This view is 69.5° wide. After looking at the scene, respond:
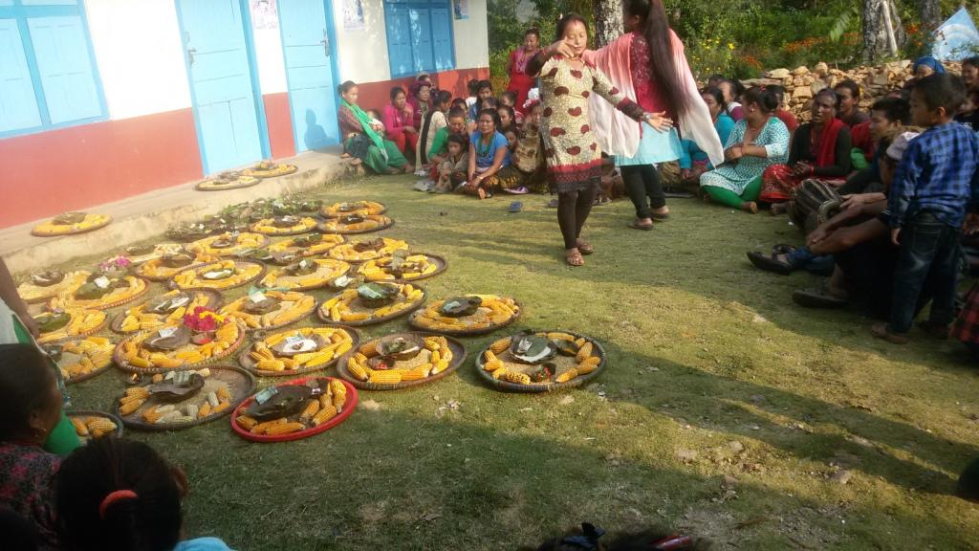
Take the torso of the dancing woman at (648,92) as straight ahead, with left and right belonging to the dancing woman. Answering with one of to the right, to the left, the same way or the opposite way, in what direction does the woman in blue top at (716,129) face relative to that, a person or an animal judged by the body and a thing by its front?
to the left

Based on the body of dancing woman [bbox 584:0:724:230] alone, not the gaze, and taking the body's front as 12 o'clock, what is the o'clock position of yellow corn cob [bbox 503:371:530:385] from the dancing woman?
The yellow corn cob is roughly at 8 o'clock from the dancing woman.

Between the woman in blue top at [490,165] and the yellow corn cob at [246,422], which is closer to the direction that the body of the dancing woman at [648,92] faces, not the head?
the woman in blue top

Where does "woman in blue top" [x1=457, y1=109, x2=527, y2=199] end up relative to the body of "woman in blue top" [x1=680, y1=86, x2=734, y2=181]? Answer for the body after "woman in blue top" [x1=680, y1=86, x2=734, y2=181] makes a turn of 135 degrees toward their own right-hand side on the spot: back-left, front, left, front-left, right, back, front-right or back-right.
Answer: left

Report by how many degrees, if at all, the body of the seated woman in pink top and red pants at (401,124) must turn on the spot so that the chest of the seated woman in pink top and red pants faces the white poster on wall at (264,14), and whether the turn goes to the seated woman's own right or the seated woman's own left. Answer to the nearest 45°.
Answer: approximately 135° to the seated woman's own right

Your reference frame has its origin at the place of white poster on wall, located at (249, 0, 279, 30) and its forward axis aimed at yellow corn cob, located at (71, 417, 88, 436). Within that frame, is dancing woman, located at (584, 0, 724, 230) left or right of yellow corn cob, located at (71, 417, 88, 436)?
left

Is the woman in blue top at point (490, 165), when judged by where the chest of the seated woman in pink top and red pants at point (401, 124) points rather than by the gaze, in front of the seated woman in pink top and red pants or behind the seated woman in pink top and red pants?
in front

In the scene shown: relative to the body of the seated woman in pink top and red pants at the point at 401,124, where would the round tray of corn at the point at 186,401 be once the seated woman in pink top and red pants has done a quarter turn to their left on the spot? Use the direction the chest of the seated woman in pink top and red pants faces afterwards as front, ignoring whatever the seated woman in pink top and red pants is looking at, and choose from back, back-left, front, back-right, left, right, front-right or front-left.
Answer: back-right

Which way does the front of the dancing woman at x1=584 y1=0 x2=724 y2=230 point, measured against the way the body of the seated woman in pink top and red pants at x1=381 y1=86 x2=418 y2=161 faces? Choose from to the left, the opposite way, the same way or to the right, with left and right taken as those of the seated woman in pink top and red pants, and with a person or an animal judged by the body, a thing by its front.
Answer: the opposite way

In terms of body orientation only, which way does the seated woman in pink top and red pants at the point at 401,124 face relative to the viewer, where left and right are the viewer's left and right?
facing the viewer and to the right of the viewer

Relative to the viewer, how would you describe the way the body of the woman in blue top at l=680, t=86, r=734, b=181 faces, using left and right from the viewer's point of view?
facing the viewer and to the left of the viewer

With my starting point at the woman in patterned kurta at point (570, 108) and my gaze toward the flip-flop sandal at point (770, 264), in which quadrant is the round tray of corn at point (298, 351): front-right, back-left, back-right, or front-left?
back-right

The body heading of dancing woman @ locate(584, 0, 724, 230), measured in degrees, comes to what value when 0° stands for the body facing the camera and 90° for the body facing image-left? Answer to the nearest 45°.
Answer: approximately 135°

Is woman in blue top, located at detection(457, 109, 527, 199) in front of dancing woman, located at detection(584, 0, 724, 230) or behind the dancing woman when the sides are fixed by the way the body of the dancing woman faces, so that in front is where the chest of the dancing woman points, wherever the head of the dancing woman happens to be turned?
in front

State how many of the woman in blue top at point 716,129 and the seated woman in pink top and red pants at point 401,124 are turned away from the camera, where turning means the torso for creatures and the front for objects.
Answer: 0

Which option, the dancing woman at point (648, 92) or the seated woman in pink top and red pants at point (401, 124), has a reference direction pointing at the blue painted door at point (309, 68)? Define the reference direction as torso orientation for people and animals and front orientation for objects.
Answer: the dancing woman

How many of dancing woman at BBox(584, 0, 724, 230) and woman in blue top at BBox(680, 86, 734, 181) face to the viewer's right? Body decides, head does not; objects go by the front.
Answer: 0

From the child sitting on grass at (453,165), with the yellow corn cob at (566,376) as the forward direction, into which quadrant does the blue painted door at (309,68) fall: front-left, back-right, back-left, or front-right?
back-right
